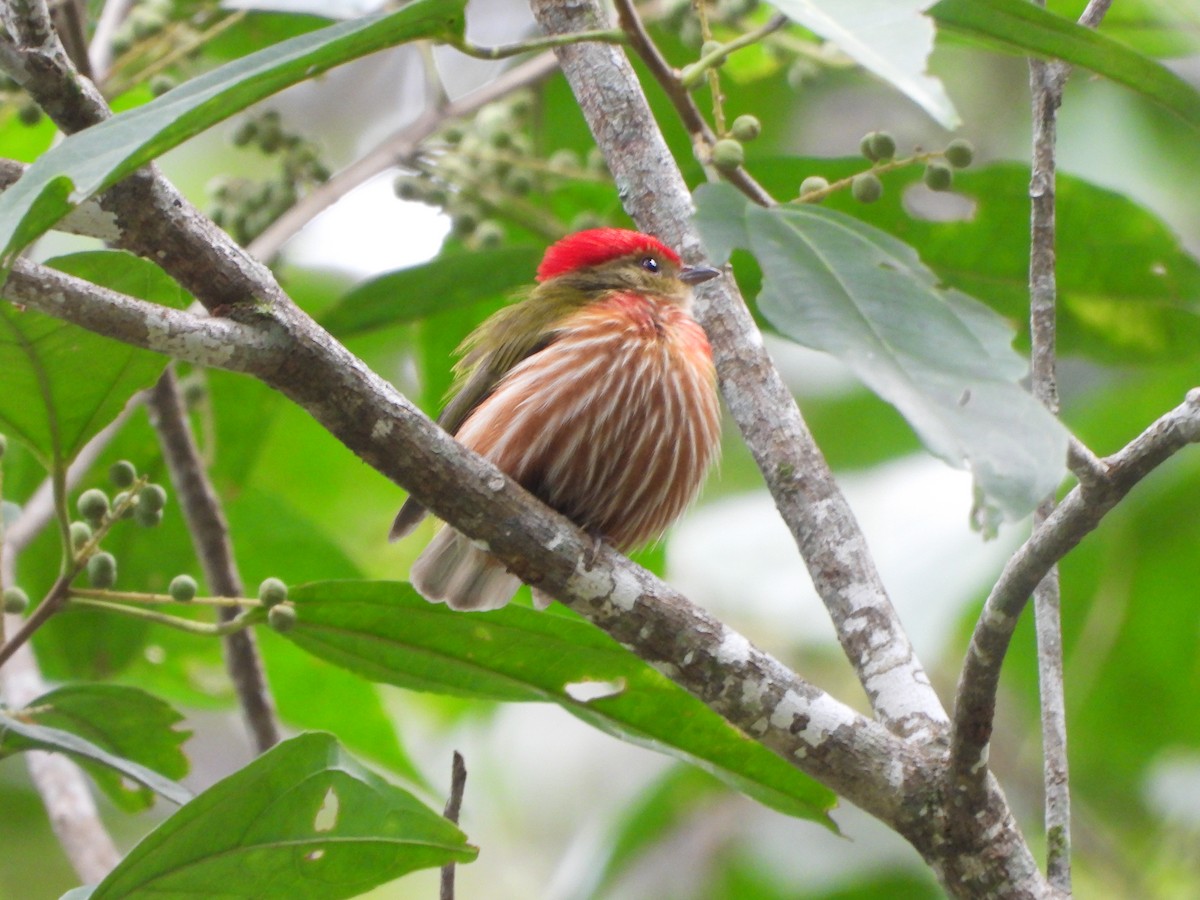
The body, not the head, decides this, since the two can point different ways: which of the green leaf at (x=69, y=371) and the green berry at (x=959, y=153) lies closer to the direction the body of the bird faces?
the green berry

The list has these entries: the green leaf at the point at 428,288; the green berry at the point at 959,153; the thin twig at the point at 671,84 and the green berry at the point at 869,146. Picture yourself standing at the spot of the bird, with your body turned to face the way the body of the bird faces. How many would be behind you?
1

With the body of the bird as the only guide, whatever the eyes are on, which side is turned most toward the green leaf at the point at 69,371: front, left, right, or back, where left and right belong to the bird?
right

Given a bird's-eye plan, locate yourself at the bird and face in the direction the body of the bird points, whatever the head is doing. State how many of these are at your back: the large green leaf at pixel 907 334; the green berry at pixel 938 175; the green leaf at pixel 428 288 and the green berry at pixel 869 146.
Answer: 1

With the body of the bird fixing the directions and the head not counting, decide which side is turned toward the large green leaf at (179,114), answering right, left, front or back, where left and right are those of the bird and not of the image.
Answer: right

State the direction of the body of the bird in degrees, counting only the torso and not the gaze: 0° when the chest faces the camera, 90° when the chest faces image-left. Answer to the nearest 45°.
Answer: approximately 315°

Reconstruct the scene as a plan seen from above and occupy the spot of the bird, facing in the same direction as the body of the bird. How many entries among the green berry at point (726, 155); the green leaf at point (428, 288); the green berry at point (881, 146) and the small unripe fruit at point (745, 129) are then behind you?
1
